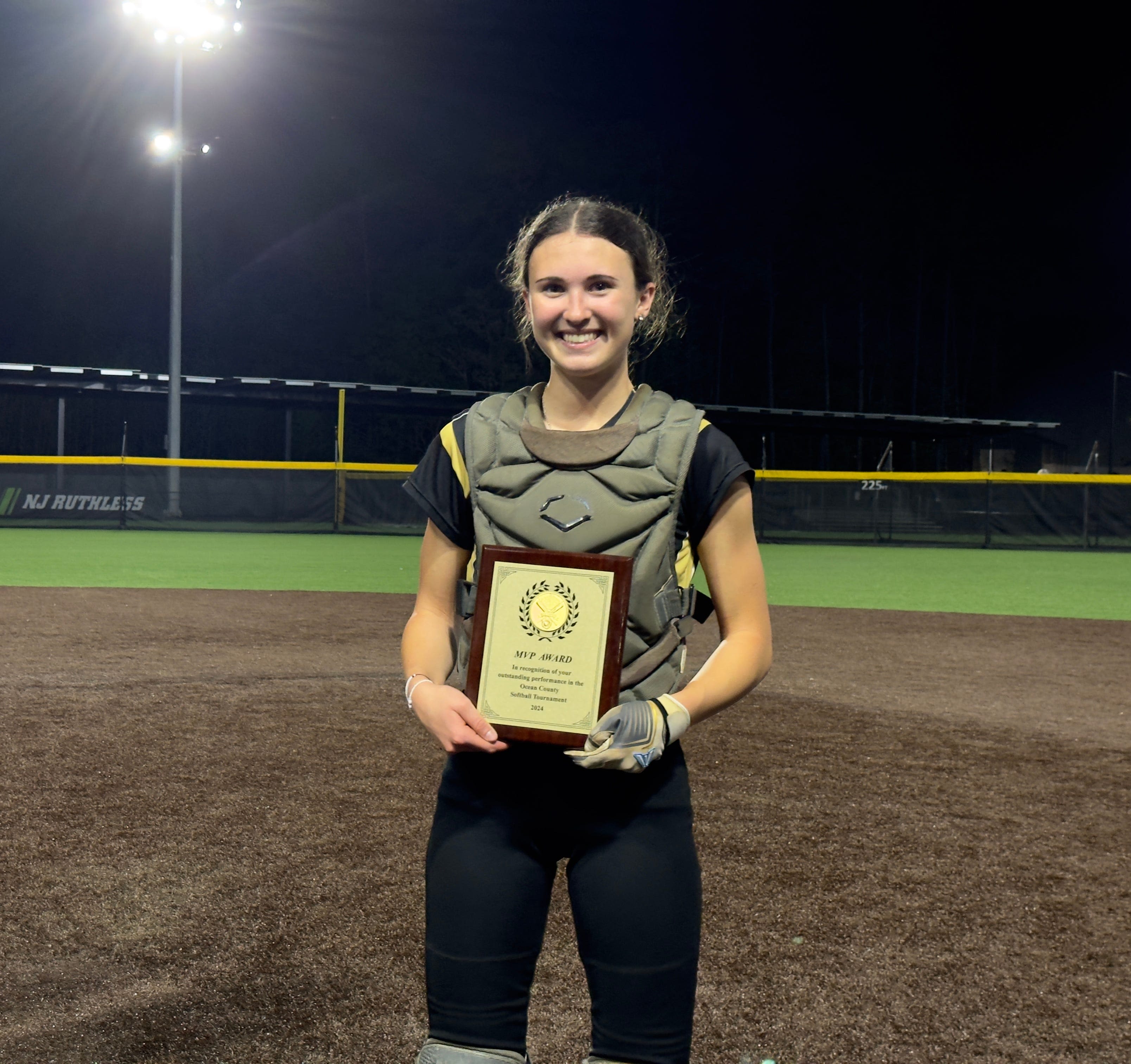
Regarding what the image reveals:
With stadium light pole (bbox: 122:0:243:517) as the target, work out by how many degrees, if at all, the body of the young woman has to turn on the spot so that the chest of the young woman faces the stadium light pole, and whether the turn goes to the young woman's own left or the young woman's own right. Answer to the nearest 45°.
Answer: approximately 180°

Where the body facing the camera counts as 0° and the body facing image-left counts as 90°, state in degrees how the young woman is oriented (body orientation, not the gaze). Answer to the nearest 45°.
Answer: approximately 0°

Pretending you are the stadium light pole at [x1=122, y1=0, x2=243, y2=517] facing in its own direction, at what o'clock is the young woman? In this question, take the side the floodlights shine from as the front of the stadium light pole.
The young woman is roughly at 12 o'clock from the stadium light pole.

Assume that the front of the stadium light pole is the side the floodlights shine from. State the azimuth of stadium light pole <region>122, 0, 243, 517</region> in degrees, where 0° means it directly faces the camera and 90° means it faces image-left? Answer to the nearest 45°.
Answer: approximately 0°
